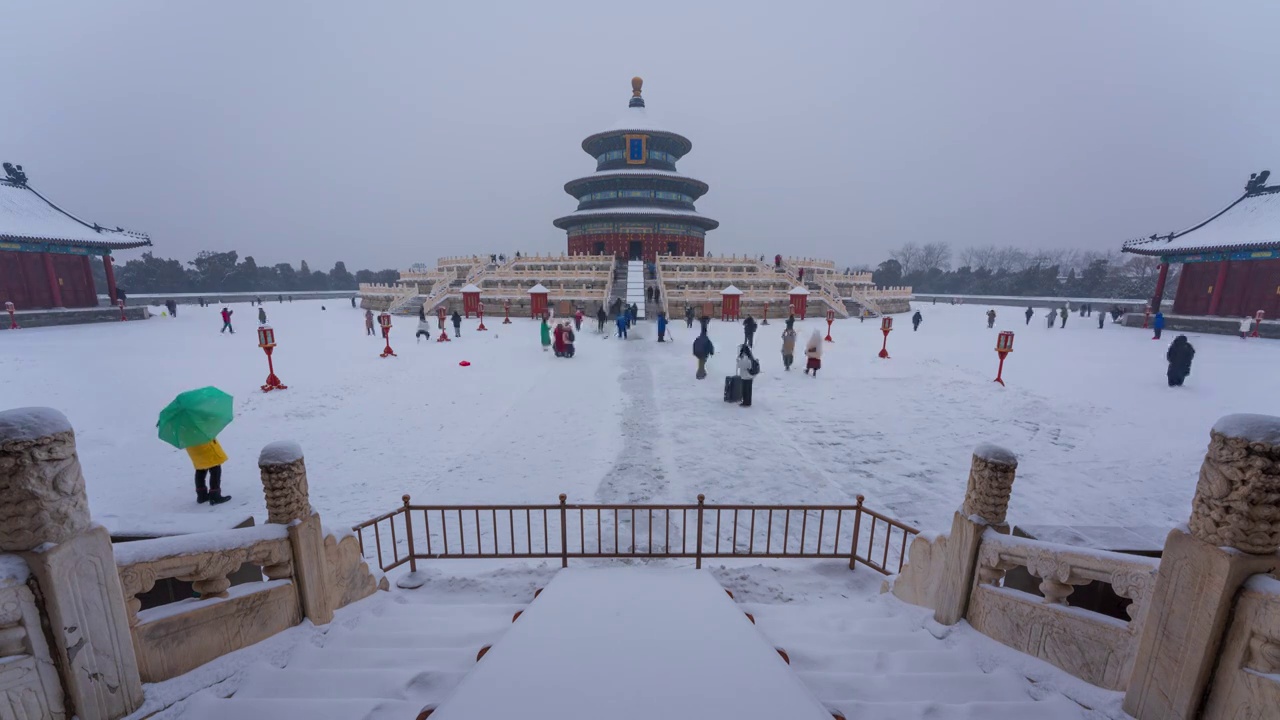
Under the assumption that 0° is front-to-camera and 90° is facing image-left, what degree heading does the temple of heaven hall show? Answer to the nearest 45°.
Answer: approximately 0°

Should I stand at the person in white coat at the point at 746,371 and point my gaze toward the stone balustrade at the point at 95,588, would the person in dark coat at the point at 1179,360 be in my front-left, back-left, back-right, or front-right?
back-left

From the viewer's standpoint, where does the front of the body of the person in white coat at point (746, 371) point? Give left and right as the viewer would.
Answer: facing away from the viewer

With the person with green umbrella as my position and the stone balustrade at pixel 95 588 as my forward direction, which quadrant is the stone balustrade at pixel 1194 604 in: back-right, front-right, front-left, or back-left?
front-left

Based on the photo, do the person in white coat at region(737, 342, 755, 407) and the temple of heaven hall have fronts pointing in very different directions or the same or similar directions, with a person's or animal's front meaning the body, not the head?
very different directions

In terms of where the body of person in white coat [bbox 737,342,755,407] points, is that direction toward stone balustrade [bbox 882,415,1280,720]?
no

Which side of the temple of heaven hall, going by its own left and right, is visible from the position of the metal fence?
front

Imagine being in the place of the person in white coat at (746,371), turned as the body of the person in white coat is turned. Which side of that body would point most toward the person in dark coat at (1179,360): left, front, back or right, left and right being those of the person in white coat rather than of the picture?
right

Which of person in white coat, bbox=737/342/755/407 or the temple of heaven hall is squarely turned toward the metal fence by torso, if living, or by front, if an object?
the temple of heaven hall

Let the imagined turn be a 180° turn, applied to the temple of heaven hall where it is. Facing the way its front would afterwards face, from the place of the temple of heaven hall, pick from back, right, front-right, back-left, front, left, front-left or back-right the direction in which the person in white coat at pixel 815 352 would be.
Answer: back

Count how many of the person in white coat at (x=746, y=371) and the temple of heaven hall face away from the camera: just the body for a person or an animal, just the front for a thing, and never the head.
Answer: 1

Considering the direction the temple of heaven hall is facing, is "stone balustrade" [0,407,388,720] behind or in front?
in front

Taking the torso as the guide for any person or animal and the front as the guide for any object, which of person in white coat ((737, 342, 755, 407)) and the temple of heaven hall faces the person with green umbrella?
the temple of heaven hall

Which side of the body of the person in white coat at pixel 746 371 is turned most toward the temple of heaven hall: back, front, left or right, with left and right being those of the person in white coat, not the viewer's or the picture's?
front

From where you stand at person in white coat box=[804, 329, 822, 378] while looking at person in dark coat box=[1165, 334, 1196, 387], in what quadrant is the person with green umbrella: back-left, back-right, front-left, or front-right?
back-right

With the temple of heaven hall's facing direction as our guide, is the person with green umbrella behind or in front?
in front
